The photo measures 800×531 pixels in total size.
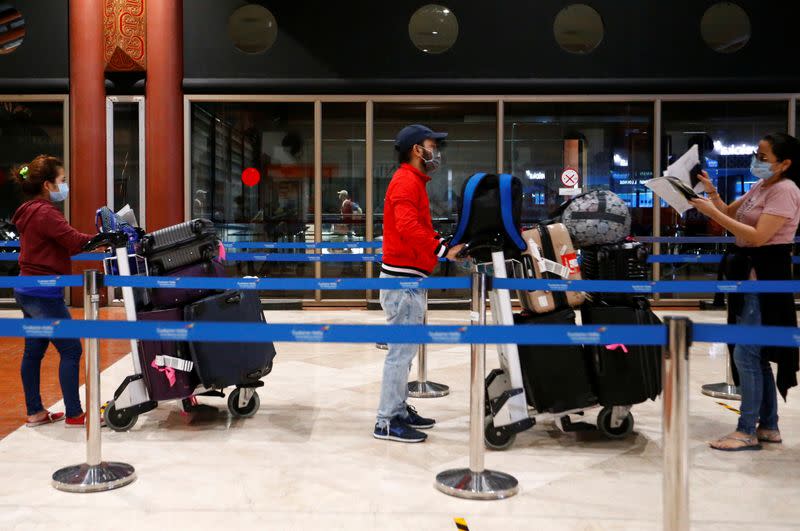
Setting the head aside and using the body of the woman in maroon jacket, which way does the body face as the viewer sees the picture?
to the viewer's right

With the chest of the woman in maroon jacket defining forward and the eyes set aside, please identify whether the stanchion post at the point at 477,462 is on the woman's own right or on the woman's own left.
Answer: on the woman's own right

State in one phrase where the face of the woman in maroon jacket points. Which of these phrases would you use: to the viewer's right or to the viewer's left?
to the viewer's right

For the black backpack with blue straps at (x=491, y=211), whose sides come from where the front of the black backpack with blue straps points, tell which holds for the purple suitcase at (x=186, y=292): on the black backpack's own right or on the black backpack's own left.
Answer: on the black backpack's own left

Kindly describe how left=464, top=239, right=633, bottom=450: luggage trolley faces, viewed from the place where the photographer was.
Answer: facing to the right of the viewer

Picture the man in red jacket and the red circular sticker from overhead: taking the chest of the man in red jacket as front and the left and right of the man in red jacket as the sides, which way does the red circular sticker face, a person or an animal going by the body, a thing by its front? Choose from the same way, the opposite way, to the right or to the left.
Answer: to the right

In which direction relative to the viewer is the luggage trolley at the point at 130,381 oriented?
to the viewer's right

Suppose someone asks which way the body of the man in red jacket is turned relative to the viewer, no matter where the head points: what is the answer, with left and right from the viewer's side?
facing to the right of the viewer

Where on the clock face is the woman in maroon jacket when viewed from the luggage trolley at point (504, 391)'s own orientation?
The woman in maroon jacket is roughly at 6 o'clock from the luggage trolley.

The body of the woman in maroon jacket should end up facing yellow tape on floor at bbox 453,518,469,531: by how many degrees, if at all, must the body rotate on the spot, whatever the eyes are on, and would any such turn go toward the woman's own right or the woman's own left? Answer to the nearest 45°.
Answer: approximately 45° to the woman's own right

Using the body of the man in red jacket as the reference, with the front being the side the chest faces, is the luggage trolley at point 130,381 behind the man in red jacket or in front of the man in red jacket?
behind
